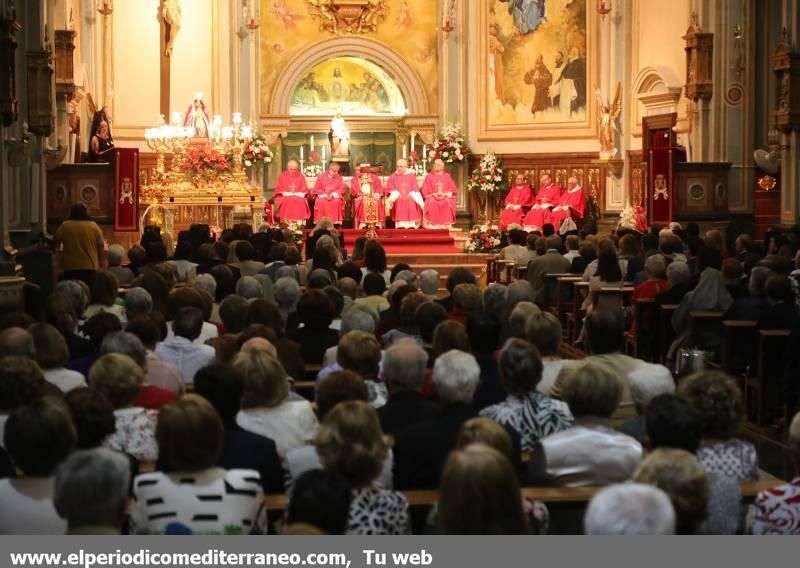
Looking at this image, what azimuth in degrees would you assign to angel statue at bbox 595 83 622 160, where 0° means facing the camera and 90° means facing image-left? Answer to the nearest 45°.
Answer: approximately 45°

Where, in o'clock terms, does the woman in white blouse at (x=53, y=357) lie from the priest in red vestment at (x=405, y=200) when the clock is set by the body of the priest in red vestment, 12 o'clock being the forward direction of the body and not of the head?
The woman in white blouse is roughly at 12 o'clock from the priest in red vestment.

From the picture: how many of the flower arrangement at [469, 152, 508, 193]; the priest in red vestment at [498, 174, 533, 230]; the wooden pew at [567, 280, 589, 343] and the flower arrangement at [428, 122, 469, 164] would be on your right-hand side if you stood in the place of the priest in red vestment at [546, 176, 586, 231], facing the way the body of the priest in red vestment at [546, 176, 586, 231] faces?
3

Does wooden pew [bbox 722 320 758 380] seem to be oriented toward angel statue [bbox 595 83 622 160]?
yes

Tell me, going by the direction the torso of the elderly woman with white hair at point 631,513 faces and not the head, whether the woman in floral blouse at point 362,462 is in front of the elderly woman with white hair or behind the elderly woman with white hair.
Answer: in front

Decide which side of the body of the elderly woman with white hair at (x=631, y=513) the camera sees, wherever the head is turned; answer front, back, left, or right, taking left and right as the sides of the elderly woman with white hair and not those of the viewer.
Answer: back

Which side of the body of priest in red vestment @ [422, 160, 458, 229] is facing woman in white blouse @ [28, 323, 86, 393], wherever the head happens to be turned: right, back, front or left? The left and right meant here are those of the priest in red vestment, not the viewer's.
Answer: front

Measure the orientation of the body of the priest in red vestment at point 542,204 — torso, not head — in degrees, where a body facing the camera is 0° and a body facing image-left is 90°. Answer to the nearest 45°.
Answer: approximately 45°

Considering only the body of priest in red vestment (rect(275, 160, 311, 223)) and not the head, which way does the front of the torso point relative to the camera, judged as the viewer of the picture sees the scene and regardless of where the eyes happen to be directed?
toward the camera

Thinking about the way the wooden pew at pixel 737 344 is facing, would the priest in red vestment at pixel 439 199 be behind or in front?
in front

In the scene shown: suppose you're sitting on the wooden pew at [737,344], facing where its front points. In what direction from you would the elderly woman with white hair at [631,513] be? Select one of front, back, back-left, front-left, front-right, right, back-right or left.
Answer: back

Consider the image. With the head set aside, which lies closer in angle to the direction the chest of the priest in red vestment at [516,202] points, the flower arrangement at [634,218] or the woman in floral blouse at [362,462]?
the woman in floral blouse

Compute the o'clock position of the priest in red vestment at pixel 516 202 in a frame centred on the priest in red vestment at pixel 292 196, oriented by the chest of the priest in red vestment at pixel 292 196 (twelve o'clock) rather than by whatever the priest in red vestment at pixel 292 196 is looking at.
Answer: the priest in red vestment at pixel 516 202 is roughly at 9 o'clock from the priest in red vestment at pixel 292 196.

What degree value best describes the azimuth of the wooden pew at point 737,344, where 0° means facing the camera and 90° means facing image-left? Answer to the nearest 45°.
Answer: approximately 180°
